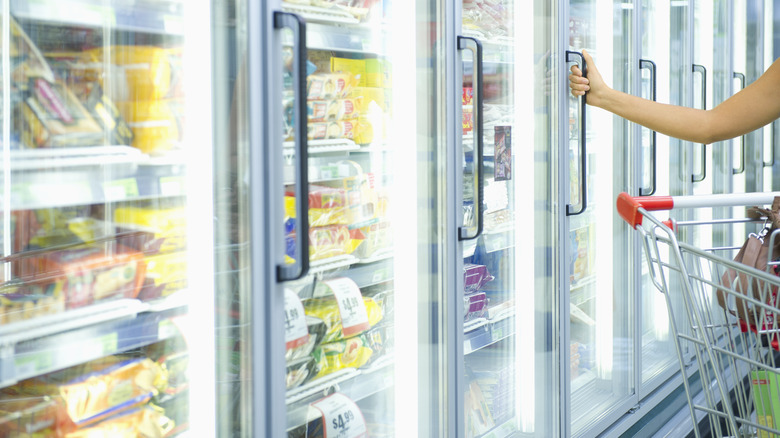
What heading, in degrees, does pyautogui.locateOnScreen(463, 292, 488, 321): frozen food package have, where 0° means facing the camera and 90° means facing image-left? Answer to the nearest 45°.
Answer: approximately 315°

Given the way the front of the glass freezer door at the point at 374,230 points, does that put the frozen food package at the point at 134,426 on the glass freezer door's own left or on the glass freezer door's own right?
on the glass freezer door's own right

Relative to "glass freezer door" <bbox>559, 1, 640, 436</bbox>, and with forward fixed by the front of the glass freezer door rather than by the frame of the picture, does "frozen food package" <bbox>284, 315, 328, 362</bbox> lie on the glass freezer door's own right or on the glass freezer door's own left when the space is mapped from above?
on the glass freezer door's own right

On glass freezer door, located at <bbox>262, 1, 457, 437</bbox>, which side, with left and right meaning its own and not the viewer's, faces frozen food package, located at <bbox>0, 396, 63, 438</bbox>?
right
